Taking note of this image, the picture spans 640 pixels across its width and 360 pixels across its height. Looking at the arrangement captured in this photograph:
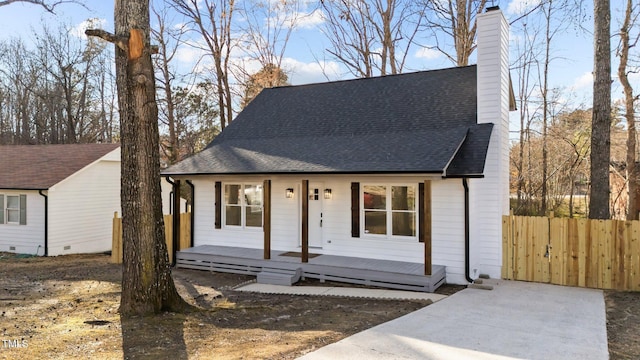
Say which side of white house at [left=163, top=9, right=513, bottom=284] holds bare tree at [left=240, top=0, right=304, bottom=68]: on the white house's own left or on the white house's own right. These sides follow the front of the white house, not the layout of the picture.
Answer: on the white house's own right

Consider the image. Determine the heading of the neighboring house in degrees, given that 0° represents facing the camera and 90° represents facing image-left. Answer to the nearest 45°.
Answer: approximately 45°

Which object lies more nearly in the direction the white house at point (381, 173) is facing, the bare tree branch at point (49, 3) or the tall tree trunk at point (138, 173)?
the tall tree trunk

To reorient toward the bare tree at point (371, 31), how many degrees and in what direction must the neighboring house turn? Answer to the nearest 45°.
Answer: approximately 135° to its left

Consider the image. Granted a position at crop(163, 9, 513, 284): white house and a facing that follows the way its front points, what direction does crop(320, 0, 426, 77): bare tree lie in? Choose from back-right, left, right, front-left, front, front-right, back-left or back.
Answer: back-right

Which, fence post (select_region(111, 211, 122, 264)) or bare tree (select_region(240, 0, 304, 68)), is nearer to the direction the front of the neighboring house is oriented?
the fence post

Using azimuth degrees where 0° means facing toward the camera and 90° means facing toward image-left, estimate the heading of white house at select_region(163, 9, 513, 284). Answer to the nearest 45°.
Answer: approximately 45°

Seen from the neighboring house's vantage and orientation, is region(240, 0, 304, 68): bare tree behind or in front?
behind
